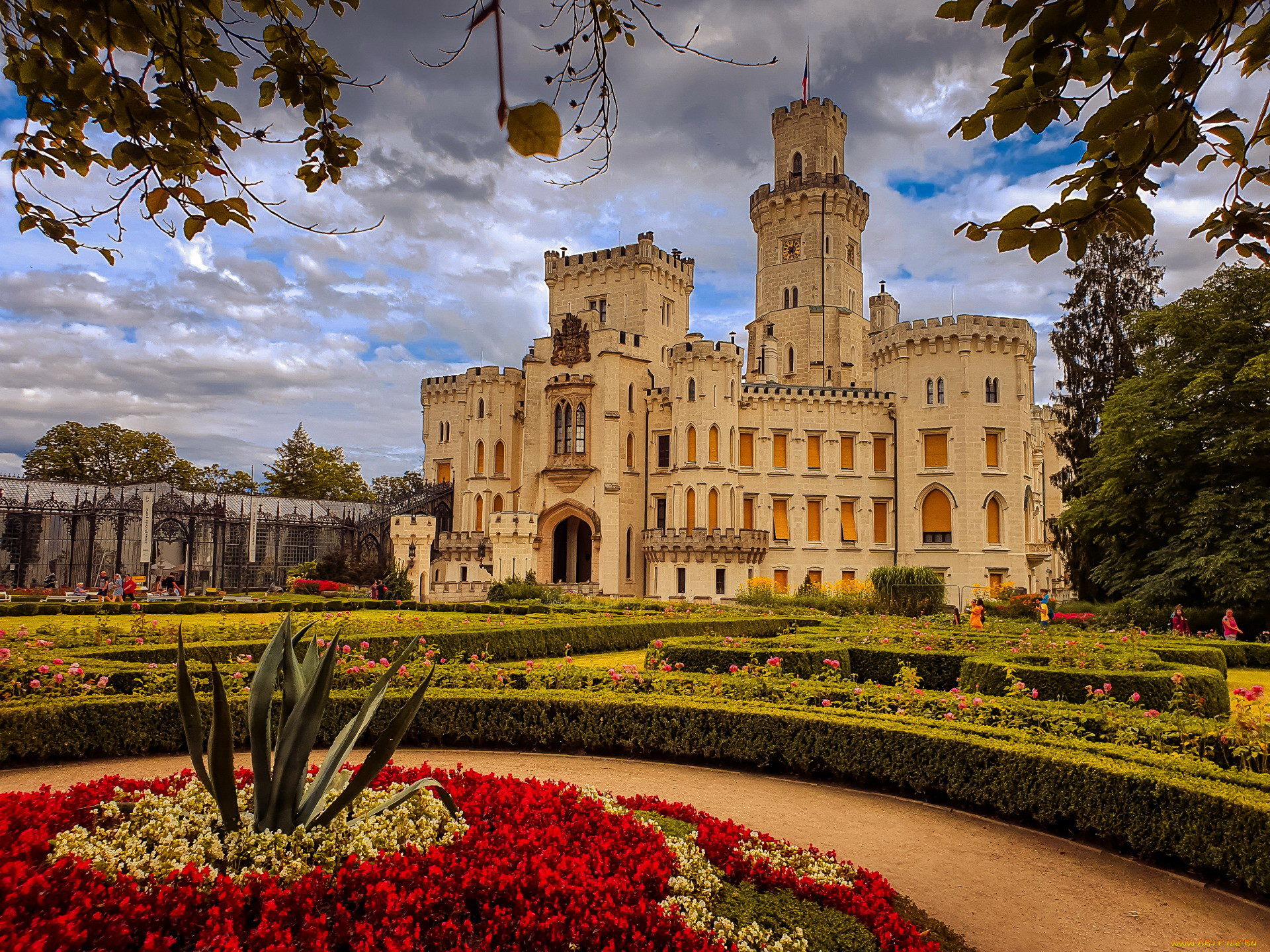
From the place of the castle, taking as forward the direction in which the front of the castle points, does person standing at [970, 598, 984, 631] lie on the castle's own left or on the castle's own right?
on the castle's own left

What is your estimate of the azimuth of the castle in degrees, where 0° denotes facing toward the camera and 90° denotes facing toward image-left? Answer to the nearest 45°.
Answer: approximately 45°

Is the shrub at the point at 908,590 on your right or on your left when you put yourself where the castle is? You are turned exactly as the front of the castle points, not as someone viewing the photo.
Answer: on your left

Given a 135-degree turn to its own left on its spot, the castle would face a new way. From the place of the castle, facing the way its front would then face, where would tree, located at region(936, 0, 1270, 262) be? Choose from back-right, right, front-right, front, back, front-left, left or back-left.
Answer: right

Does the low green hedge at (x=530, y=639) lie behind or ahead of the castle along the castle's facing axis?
ahead

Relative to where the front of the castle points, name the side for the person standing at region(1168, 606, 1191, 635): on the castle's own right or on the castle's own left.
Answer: on the castle's own left

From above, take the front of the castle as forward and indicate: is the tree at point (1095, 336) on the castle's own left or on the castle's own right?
on the castle's own left

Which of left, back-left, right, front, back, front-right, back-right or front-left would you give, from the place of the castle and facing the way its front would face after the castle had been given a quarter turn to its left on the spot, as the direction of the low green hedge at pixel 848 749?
front-right

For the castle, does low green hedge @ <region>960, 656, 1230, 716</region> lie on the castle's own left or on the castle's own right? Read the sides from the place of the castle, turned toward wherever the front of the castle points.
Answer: on the castle's own left

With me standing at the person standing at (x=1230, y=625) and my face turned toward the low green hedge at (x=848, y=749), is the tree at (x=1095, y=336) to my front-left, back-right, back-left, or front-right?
back-right

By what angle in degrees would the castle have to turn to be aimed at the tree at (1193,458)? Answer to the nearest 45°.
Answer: approximately 90° to its left
